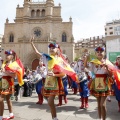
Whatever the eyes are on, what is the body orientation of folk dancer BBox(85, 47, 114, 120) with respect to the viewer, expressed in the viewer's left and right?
facing the viewer

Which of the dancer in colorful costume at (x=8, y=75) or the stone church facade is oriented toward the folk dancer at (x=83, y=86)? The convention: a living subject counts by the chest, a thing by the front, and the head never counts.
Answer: the stone church facade

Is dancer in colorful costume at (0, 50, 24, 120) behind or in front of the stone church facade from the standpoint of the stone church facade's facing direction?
in front

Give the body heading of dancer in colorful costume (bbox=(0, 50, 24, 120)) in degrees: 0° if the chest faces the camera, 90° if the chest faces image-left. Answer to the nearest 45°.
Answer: approximately 45°

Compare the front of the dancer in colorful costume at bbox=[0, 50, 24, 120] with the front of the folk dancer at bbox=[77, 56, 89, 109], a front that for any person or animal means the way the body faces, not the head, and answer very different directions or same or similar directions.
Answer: same or similar directions

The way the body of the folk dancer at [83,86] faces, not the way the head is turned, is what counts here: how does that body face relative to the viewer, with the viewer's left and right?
facing the viewer and to the left of the viewer

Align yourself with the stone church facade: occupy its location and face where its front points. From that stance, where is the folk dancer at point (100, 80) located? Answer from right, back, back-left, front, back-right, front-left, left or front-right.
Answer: front

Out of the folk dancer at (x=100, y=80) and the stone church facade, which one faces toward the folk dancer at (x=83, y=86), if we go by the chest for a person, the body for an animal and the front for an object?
the stone church facade

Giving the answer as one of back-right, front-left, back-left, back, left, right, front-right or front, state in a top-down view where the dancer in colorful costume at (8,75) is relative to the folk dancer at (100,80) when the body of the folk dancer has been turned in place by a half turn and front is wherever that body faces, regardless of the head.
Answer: left

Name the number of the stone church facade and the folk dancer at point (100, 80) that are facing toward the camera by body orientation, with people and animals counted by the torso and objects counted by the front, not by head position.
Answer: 2

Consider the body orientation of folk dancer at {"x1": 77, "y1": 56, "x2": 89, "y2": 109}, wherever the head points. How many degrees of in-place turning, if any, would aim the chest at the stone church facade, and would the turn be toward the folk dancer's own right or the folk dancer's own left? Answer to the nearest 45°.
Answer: approximately 135° to the folk dancer's own right

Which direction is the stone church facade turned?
toward the camera
